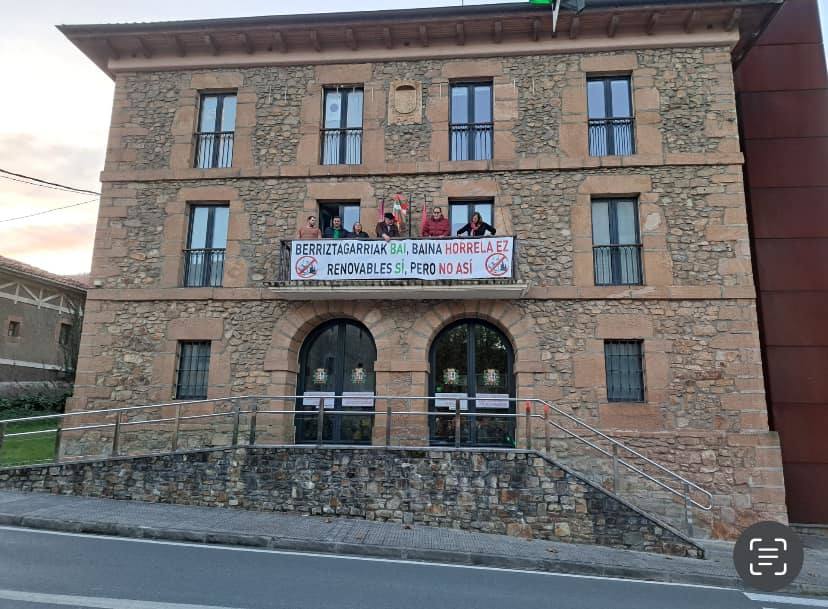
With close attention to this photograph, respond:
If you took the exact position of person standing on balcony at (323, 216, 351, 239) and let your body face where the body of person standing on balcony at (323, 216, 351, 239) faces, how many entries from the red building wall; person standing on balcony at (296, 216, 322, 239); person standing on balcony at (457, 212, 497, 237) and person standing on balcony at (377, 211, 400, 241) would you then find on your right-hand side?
1

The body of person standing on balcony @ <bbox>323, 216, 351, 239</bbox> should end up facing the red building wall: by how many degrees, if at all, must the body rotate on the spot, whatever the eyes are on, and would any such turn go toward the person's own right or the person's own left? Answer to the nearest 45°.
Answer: approximately 90° to the person's own left

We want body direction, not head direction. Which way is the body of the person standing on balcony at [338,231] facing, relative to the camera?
toward the camera

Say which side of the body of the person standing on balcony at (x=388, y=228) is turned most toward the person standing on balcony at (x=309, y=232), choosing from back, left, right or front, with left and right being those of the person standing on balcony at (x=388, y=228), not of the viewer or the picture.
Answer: right

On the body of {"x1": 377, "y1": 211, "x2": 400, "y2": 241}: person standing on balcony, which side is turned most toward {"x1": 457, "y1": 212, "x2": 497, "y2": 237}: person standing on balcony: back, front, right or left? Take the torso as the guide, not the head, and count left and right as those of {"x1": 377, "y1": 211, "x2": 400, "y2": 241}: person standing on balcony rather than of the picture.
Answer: left

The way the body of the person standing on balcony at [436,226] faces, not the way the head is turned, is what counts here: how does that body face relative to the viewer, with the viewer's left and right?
facing the viewer

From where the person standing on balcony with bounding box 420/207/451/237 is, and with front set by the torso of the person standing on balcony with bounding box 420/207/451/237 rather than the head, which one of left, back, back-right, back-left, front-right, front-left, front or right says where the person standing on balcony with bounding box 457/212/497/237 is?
left

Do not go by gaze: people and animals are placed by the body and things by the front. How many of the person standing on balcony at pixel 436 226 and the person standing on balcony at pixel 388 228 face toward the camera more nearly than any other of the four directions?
2

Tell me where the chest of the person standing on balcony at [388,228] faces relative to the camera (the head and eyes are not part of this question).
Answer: toward the camera

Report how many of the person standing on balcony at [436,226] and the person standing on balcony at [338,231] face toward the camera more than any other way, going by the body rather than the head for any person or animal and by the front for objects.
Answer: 2

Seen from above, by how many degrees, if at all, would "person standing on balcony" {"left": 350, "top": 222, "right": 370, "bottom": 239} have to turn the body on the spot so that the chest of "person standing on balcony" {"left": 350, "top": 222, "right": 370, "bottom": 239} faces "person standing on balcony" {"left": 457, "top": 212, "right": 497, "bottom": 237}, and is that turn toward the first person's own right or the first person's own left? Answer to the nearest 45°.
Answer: approximately 90° to the first person's own left

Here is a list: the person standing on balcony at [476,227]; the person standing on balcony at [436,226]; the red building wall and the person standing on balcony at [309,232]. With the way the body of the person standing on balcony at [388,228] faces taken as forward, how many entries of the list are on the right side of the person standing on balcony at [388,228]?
1
